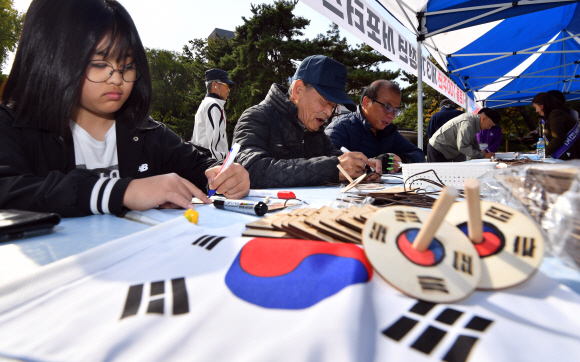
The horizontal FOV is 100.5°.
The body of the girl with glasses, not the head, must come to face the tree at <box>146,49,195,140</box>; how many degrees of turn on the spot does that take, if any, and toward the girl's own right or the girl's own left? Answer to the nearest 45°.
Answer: approximately 135° to the girl's own left

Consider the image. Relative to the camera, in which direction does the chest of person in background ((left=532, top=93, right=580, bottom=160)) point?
to the viewer's left

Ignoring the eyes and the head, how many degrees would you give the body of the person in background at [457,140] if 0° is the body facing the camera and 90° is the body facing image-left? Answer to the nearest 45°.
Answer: approximately 270°

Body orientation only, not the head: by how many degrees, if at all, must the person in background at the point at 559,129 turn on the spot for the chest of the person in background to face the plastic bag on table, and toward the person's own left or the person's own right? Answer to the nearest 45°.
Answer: approximately 90° to the person's own left

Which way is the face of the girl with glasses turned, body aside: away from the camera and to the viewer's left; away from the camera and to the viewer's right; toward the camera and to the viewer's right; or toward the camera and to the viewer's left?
toward the camera and to the viewer's right

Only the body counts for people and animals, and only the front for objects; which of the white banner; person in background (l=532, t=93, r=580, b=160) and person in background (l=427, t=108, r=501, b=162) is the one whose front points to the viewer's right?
person in background (l=427, t=108, r=501, b=162)

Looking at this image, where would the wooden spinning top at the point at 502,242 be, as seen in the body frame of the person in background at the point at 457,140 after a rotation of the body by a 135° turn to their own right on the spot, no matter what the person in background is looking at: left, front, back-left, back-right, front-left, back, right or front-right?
front-left
